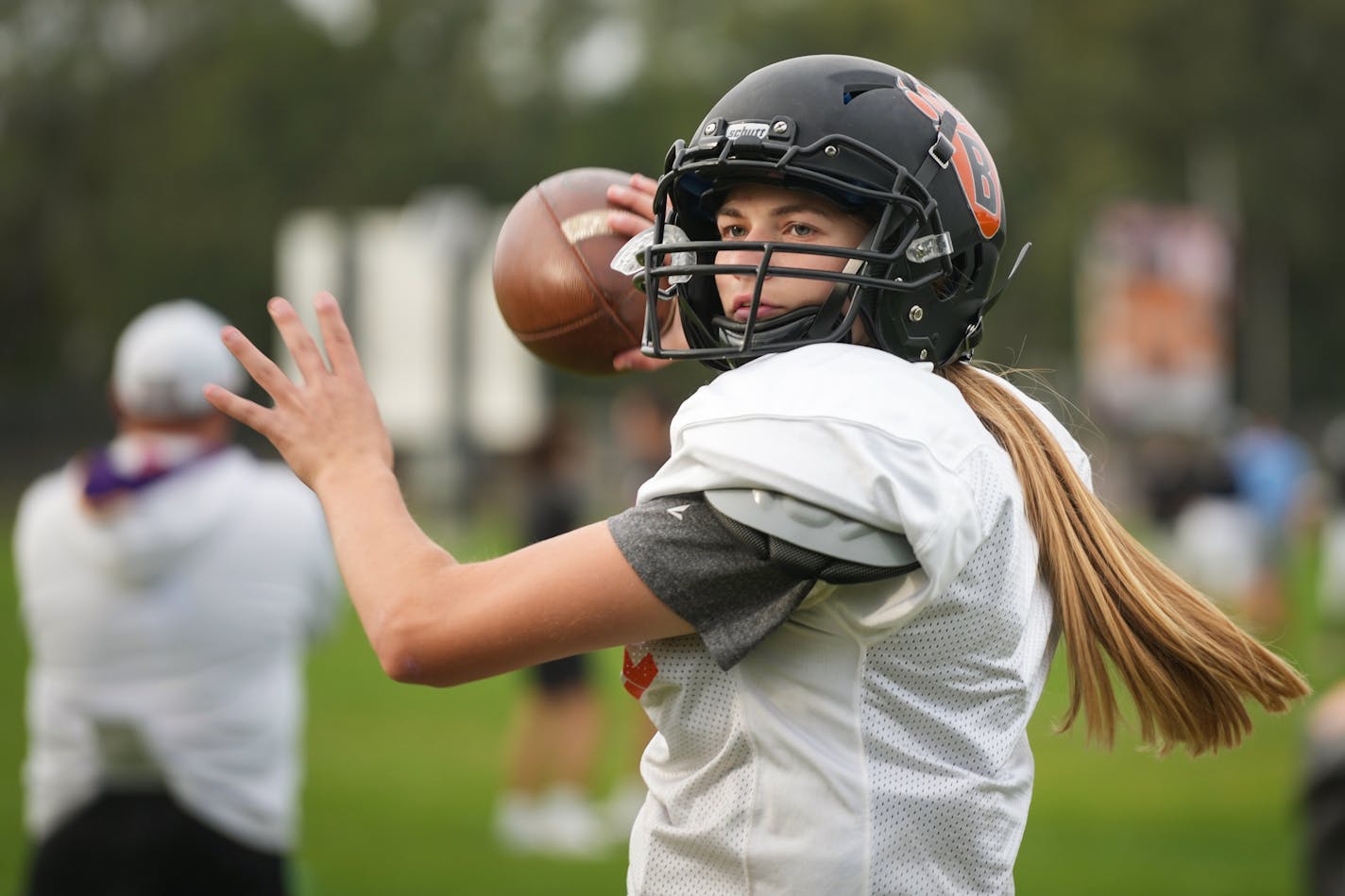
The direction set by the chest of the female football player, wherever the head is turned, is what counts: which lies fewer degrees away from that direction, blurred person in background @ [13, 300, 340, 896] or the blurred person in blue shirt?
the blurred person in background

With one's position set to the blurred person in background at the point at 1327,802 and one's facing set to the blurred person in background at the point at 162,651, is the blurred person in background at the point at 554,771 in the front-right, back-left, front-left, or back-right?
front-right

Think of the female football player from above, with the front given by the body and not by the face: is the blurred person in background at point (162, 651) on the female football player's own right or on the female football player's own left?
on the female football player's own right

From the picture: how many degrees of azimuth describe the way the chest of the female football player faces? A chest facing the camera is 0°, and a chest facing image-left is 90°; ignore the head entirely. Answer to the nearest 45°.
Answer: approximately 90°

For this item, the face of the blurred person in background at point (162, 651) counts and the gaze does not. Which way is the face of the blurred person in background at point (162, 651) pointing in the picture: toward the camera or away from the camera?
away from the camera

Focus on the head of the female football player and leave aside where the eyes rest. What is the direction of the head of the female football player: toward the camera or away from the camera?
toward the camera

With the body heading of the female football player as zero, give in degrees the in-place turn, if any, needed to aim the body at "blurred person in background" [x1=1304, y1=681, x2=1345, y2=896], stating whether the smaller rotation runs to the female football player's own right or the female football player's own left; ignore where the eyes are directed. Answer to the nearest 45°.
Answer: approximately 135° to the female football player's own right

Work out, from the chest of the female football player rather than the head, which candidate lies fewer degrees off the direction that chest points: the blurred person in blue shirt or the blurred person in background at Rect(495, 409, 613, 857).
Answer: the blurred person in background

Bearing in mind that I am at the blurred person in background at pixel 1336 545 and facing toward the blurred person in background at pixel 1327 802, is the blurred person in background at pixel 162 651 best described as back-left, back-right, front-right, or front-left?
front-right

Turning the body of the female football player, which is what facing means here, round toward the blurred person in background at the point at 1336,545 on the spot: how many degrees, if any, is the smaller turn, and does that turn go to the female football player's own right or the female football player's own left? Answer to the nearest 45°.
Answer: approximately 135° to the female football player's own right
